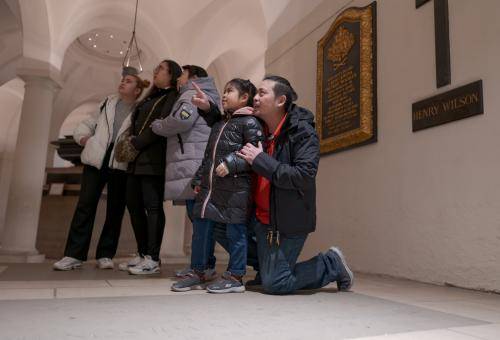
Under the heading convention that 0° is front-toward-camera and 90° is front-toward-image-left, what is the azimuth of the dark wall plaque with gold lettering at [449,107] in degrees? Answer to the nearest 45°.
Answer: approximately 45°

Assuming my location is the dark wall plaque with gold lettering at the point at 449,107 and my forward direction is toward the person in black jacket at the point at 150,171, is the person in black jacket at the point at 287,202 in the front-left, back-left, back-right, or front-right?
front-left

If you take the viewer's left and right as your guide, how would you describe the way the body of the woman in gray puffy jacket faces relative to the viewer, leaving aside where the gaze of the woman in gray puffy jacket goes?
facing to the left of the viewer

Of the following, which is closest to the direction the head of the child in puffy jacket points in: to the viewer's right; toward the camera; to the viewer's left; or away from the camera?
to the viewer's left

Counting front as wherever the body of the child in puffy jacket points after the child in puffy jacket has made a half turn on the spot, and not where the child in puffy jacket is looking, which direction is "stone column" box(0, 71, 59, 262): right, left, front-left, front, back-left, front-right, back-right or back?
left

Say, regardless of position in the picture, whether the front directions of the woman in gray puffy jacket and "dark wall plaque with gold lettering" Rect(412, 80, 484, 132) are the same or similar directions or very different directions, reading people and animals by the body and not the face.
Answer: same or similar directions

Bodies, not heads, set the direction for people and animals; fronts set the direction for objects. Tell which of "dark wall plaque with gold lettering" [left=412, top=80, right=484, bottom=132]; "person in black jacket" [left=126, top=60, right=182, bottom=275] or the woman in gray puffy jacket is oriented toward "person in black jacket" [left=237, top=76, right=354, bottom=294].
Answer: the dark wall plaque with gold lettering

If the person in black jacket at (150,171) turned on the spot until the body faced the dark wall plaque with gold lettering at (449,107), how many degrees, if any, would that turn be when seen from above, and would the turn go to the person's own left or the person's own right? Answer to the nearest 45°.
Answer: approximately 180°

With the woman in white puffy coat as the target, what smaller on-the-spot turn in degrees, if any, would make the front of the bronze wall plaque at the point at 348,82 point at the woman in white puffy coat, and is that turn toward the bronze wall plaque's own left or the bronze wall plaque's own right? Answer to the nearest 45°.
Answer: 0° — it already faces them

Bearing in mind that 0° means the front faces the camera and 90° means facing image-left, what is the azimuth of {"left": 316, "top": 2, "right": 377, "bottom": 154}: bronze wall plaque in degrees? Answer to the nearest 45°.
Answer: approximately 45°
